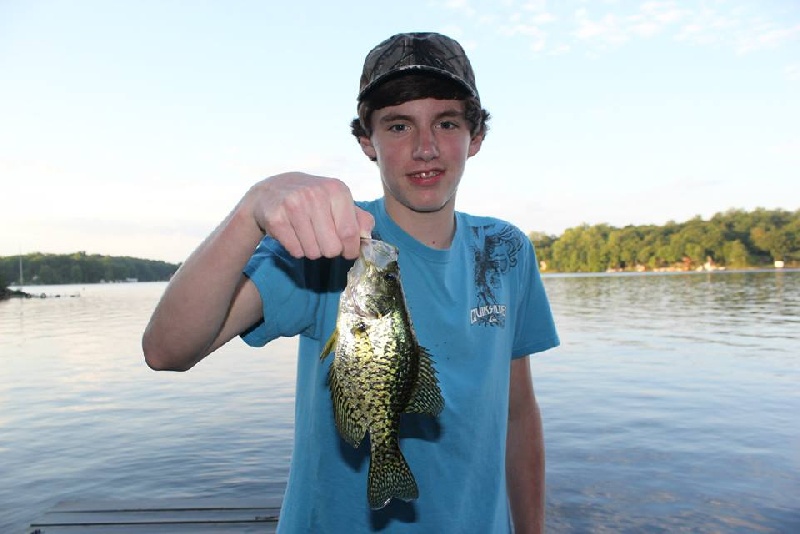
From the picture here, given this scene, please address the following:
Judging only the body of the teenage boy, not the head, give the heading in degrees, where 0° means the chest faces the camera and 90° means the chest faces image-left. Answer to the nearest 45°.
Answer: approximately 0°
